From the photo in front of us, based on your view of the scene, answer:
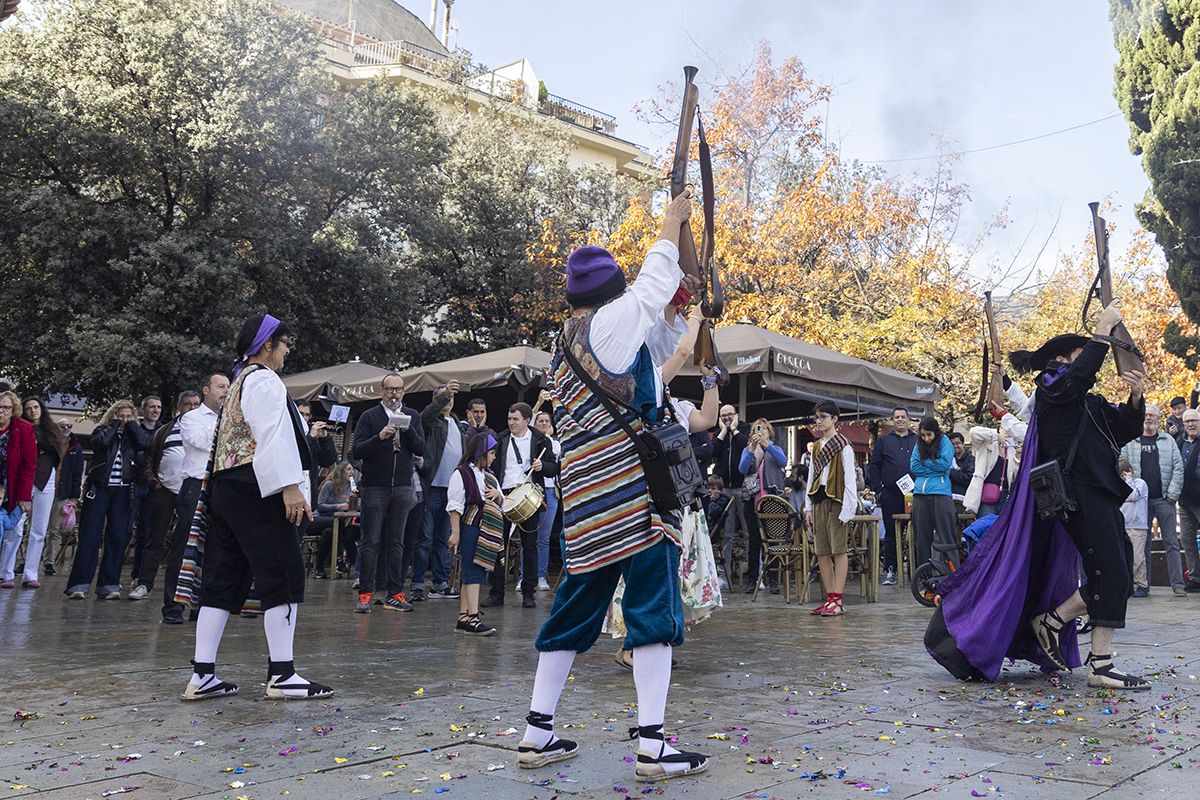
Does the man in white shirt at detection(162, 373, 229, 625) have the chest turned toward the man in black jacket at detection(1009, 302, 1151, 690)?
yes

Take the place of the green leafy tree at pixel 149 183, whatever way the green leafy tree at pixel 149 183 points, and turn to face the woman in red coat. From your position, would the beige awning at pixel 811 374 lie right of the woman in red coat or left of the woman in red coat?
left

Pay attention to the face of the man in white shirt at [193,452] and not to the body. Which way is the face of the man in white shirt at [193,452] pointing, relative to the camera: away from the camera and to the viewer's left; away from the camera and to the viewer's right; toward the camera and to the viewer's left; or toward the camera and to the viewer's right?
toward the camera and to the viewer's right

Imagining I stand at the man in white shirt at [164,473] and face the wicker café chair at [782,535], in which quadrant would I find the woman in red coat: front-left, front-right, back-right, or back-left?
back-left

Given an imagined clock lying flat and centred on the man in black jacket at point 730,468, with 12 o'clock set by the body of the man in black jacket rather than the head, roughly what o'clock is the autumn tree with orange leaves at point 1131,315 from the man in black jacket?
The autumn tree with orange leaves is roughly at 7 o'clock from the man in black jacket.

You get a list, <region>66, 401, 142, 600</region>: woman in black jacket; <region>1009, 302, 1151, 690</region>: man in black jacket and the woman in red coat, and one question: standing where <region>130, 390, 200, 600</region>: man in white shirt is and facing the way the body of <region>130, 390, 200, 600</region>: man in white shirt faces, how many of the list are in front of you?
1

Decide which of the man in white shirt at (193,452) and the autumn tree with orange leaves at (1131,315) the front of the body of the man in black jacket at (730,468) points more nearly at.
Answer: the man in white shirt

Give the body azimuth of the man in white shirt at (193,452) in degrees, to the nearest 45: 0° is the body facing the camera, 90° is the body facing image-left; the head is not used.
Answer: approximately 315°

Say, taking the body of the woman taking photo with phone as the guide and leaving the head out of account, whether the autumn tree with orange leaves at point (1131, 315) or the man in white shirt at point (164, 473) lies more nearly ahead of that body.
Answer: the man in white shirt
